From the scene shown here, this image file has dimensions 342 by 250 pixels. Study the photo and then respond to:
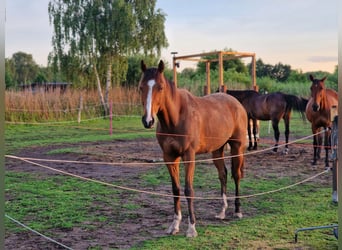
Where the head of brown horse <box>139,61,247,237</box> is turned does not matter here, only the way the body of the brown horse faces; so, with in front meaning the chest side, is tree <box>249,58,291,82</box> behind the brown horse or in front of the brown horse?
behind

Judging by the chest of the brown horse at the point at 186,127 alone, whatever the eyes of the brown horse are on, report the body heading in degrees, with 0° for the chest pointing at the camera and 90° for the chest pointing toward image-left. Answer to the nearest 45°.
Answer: approximately 45°

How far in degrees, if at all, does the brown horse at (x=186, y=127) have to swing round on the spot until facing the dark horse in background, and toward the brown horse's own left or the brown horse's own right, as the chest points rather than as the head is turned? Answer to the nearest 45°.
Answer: approximately 135° to the brown horse's own right

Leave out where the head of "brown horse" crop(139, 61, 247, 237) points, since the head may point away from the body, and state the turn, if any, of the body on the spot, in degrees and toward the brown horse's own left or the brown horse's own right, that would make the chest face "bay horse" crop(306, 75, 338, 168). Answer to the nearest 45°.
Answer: approximately 180°

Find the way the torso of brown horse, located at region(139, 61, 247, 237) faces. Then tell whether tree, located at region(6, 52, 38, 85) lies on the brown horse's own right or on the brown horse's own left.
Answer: on the brown horse's own right

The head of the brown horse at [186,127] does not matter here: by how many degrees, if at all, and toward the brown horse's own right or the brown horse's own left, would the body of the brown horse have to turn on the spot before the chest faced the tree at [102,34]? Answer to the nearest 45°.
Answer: approximately 135° to the brown horse's own right
